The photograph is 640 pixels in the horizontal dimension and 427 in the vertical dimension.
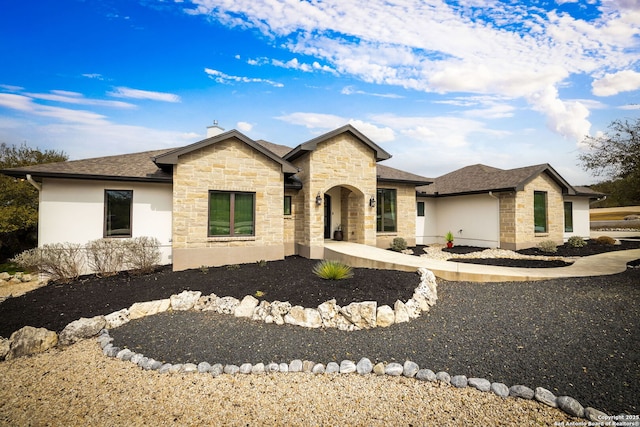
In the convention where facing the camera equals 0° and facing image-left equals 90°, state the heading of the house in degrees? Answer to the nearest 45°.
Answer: approximately 315°

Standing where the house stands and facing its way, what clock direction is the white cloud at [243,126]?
The white cloud is roughly at 7 o'clock from the house.

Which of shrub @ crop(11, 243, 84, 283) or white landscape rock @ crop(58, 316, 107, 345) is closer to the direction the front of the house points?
the white landscape rock

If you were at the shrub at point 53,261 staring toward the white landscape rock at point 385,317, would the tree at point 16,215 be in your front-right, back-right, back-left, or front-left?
back-left

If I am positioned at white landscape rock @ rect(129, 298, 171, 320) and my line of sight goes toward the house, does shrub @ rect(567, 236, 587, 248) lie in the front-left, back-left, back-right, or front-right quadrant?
front-right

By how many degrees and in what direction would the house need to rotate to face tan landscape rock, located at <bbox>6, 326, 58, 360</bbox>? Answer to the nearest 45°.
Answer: approximately 90° to its right

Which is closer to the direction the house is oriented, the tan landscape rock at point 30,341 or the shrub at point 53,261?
the tan landscape rock

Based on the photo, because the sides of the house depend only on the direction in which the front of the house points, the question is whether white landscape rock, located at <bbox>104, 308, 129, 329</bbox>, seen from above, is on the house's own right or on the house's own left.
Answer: on the house's own right

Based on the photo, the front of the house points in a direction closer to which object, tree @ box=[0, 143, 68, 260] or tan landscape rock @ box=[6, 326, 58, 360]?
the tan landscape rock

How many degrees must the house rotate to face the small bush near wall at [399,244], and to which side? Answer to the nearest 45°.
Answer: approximately 90° to its left

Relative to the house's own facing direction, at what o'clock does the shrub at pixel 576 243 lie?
The shrub is roughly at 10 o'clock from the house.

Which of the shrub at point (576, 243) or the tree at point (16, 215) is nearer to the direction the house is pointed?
the shrub
